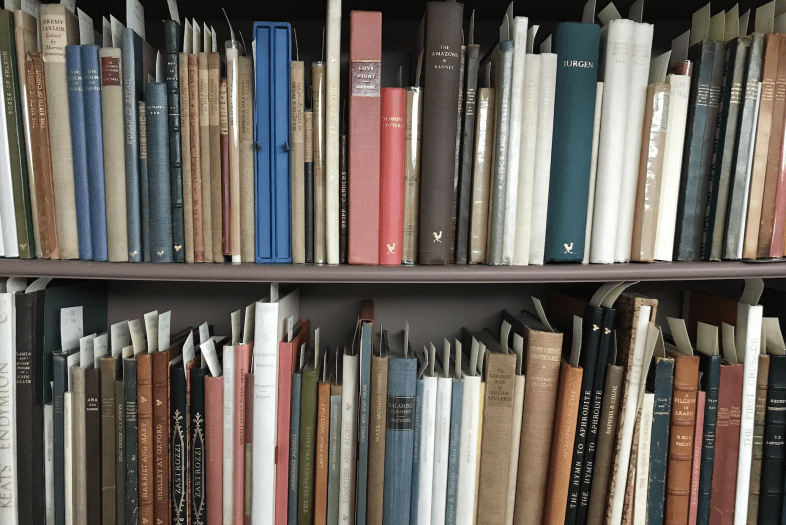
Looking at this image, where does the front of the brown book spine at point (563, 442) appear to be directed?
toward the camera

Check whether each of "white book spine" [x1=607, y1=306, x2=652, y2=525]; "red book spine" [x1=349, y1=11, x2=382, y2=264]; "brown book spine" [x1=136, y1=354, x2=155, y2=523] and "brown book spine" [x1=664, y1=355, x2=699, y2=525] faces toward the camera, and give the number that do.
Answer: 4

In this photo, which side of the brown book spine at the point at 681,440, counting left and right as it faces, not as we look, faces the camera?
front

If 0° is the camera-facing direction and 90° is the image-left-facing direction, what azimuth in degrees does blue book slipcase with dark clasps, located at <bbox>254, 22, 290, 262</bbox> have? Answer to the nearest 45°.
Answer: approximately 0°

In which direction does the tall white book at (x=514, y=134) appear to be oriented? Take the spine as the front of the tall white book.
toward the camera
